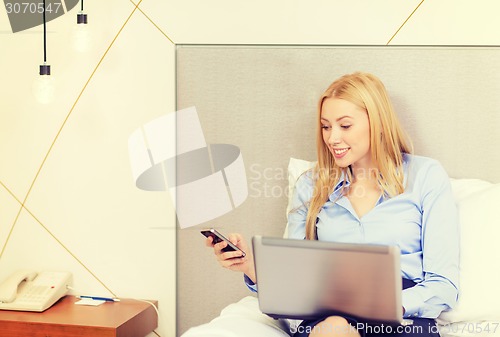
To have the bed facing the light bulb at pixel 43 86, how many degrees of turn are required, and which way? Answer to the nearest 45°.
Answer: approximately 90° to its right

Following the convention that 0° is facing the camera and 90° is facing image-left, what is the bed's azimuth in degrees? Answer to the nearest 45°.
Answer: approximately 0°

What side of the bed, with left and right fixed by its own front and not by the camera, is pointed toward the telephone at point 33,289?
right
